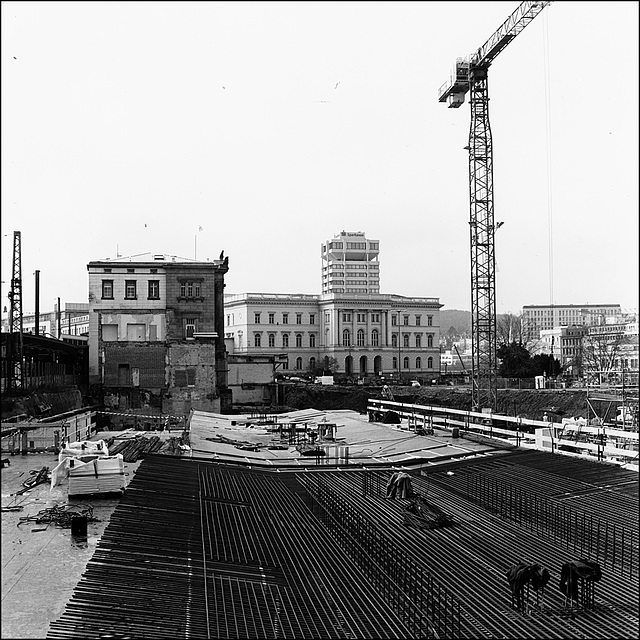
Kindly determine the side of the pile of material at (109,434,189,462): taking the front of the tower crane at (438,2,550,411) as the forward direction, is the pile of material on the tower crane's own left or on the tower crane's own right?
on the tower crane's own right

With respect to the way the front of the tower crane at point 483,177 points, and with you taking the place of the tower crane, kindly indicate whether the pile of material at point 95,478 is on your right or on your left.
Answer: on your right

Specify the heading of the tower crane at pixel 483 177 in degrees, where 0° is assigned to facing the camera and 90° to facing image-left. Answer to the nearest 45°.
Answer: approximately 315°

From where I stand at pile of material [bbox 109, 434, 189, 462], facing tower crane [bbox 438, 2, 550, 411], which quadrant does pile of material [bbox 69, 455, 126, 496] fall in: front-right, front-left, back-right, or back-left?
back-right
